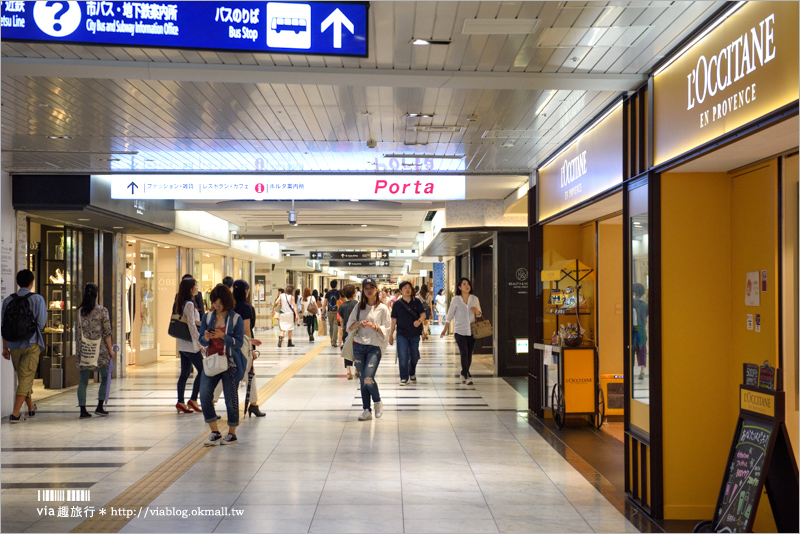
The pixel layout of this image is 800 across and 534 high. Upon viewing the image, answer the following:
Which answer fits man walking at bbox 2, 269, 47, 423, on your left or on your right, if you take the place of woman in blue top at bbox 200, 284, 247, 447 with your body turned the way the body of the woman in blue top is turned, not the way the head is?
on your right

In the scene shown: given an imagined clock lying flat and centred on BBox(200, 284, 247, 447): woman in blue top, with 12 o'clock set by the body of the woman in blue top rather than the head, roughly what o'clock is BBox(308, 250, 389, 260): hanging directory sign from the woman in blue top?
The hanging directory sign is roughly at 5 o'clock from the woman in blue top.

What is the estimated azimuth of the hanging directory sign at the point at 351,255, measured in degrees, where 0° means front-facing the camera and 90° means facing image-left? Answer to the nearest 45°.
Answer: approximately 0°

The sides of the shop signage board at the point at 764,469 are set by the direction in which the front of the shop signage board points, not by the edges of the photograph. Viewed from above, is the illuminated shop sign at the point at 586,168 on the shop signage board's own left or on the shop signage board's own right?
on the shop signage board's own right

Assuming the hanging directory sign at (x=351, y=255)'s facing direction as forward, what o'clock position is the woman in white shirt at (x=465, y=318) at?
The woman in white shirt is roughly at 12 o'clock from the hanging directory sign.

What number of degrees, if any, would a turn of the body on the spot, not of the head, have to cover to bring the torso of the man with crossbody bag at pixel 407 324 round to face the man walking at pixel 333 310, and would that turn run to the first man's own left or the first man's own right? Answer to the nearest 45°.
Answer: approximately 180°

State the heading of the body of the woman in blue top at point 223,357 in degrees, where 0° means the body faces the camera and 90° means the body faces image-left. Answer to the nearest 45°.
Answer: approximately 45°

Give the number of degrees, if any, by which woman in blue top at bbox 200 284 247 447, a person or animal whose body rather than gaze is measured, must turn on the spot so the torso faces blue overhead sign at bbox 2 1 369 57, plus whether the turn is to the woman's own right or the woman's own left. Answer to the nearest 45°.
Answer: approximately 45° to the woman's own left
